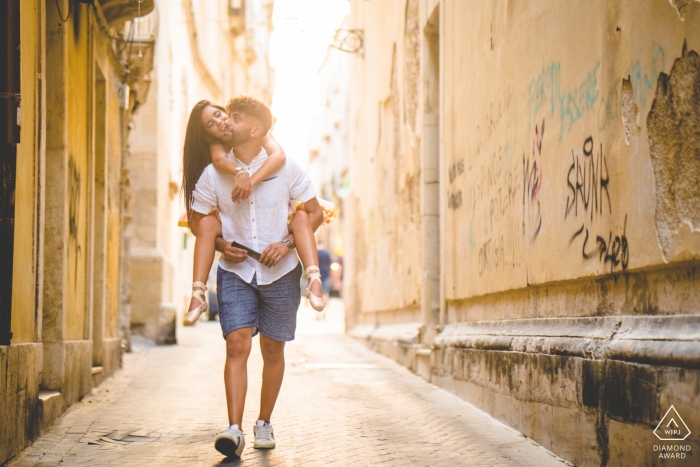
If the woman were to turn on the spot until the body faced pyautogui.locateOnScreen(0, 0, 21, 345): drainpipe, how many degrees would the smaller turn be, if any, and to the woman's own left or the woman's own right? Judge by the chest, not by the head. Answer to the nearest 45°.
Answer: approximately 90° to the woman's own right

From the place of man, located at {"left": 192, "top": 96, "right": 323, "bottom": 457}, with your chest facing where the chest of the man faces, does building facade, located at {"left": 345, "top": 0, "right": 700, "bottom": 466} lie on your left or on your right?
on your left

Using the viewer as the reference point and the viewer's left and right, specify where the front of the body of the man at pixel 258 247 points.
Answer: facing the viewer

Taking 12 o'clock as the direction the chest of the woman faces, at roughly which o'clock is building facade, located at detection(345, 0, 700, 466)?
The building facade is roughly at 9 o'clock from the woman.

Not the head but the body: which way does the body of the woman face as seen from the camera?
toward the camera

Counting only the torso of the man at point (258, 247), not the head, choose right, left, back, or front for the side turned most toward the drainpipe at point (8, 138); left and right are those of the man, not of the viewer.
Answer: right
